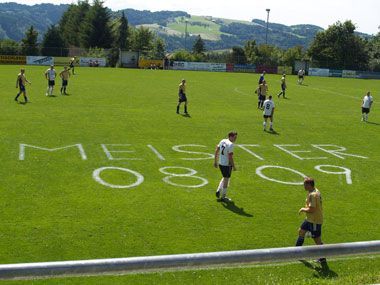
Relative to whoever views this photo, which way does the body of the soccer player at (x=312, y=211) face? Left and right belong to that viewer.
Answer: facing to the left of the viewer

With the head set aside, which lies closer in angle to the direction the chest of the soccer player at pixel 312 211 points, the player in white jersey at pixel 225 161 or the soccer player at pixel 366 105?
the player in white jersey
